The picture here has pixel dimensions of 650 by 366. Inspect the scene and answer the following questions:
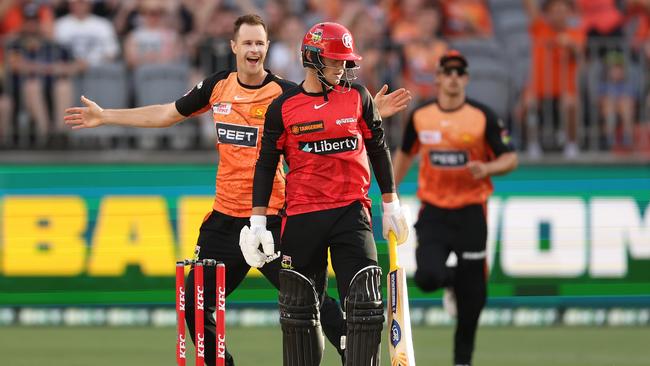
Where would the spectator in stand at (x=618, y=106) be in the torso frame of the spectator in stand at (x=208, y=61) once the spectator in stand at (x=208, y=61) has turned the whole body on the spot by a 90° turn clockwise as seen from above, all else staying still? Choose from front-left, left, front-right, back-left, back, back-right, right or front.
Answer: back

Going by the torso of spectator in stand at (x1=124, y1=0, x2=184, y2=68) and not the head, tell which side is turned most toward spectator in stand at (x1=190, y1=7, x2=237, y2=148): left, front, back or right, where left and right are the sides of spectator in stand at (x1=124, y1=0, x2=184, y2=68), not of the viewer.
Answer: left

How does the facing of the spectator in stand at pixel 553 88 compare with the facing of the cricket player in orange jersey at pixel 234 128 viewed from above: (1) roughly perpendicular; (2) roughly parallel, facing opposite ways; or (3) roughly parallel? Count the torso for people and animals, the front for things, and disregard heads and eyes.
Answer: roughly parallel

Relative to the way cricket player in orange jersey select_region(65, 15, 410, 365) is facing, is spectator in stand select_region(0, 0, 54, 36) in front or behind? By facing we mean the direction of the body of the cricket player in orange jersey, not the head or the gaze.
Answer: behind

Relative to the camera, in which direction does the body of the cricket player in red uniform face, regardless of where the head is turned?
toward the camera

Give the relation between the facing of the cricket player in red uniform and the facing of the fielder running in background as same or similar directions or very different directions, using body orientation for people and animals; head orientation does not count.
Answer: same or similar directions

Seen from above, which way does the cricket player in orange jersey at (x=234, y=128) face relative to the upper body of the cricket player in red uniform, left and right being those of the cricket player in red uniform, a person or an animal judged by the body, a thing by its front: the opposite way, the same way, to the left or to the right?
the same way

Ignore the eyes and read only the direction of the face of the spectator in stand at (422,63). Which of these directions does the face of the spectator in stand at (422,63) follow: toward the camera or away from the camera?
toward the camera

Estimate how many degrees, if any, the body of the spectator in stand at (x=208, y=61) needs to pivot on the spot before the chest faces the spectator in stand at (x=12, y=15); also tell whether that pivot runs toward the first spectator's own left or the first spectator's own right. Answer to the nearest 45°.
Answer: approximately 90° to the first spectator's own right

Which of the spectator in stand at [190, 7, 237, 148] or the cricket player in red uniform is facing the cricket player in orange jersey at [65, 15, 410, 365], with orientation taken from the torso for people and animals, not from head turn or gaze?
the spectator in stand

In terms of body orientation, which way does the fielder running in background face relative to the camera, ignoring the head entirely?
toward the camera

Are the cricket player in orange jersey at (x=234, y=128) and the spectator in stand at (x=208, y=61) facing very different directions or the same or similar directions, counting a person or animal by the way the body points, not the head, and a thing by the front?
same or similar directions

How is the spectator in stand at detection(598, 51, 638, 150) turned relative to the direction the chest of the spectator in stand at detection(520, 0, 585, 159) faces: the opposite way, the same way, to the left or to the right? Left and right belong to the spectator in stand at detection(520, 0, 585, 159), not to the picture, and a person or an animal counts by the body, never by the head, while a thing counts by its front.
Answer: the same way

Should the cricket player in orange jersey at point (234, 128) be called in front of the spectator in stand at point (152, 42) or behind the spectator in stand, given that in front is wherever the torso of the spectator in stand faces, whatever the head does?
in front

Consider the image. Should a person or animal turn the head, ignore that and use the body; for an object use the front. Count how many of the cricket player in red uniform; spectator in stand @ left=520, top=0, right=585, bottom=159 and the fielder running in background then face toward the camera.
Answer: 3

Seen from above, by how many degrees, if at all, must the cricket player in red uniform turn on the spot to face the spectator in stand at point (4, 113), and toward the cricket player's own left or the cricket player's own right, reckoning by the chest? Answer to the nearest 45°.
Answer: approximately 135° to the cricket player's own right

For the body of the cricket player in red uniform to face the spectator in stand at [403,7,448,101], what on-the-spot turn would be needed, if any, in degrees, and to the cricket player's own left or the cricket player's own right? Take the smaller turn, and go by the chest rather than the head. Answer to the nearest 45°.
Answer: approximately 180°

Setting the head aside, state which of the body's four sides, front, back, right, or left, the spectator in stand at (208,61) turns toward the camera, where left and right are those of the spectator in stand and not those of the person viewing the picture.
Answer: front

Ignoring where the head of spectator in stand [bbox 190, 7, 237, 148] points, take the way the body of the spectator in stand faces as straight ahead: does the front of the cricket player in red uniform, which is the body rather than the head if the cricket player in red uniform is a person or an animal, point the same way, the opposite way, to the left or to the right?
the same way

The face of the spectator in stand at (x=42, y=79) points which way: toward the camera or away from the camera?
toward the camera

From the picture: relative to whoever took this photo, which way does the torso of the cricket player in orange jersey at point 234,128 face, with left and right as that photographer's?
facing the viewer

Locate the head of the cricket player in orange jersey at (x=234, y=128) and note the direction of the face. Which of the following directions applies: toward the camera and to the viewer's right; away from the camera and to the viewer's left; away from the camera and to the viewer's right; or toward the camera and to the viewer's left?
toward the camera and to the viewer's right
